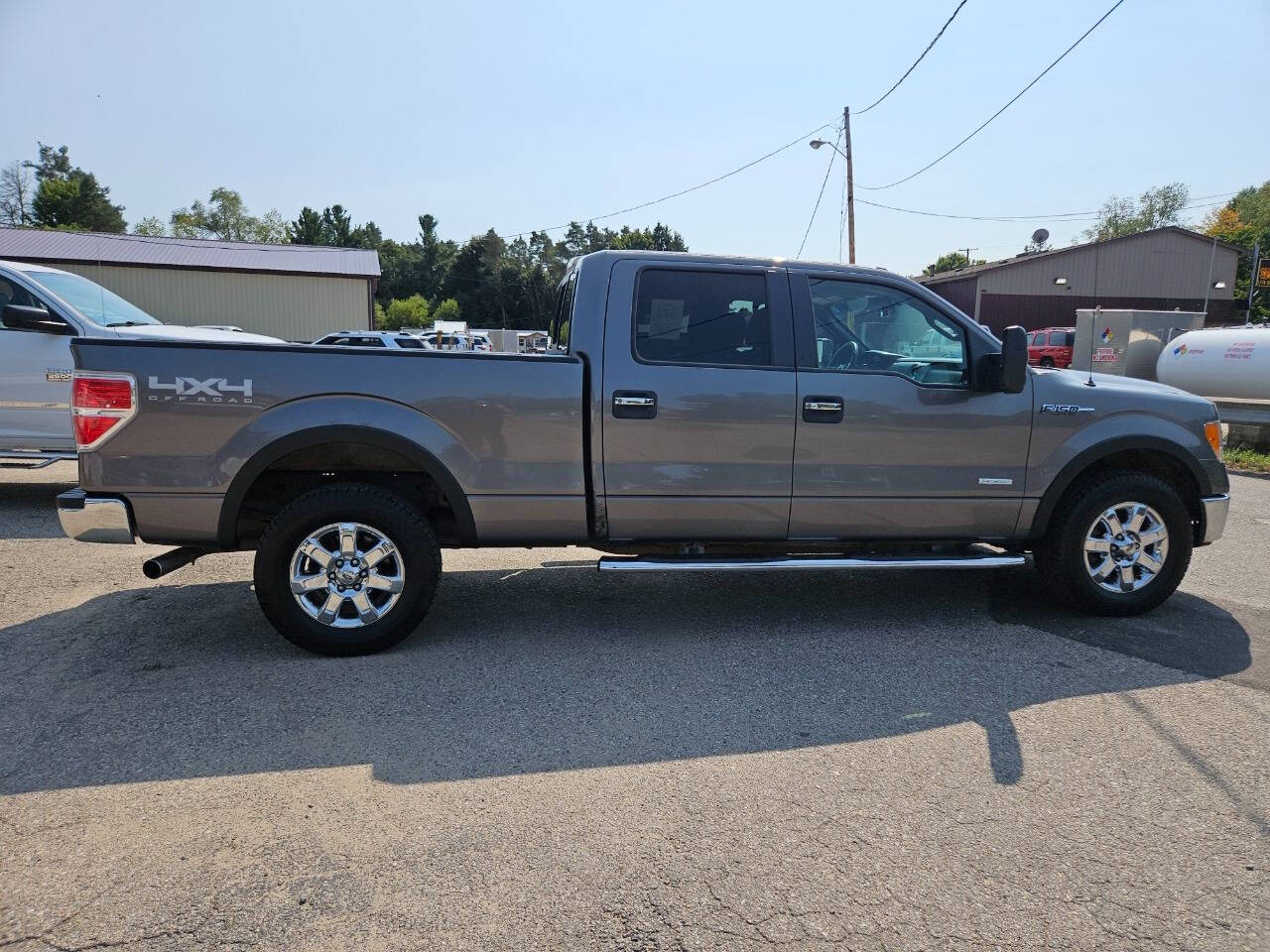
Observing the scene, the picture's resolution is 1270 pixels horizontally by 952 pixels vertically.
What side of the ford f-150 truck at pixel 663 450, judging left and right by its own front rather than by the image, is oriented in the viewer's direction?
right

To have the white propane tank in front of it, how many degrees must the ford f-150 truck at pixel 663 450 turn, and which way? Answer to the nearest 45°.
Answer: approximately 45° to its left

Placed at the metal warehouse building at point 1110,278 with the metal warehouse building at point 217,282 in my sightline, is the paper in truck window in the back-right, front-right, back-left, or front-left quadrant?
front-left

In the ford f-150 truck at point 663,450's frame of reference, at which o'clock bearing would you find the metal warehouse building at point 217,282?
The metal warehouse building is roughly at 8 o'clock from the ford f-150 truck.

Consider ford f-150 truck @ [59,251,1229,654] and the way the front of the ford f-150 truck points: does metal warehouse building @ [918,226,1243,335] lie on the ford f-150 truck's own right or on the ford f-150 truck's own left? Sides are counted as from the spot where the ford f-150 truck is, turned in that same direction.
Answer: on the ford f-150 truck's own left
